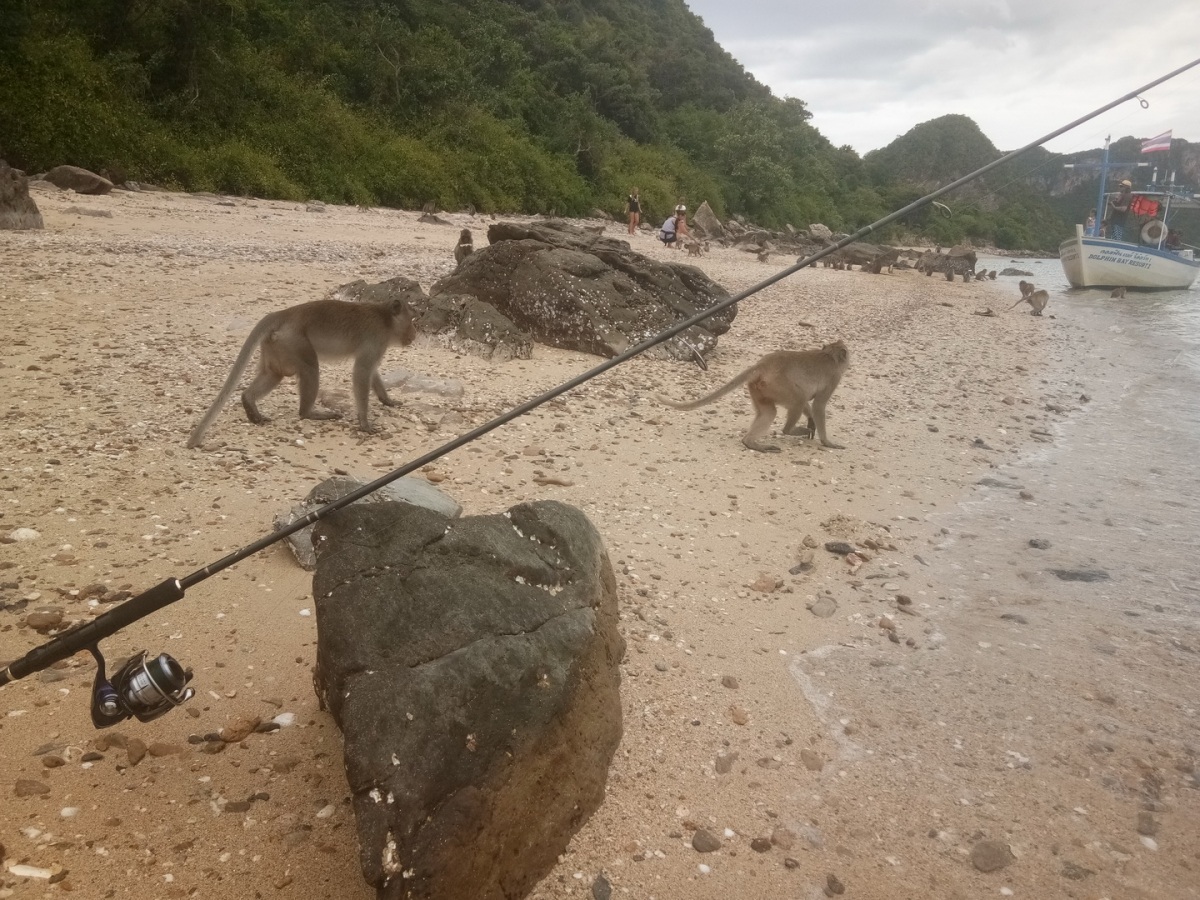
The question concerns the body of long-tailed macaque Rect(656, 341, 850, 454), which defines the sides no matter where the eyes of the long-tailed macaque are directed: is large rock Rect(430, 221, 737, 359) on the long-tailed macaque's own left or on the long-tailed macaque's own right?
on the long-tailed macaque's own left

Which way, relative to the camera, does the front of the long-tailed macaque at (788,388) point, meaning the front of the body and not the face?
to the viewer's right

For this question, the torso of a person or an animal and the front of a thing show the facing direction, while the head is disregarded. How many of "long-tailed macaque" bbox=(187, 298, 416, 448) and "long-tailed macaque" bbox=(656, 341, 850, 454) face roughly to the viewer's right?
2

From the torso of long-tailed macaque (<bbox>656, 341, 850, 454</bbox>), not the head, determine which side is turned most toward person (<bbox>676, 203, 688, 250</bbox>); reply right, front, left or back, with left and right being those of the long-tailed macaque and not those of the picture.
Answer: left

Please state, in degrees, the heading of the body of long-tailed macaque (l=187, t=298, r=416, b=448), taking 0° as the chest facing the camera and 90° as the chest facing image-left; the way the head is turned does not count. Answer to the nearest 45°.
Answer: approximately 270°

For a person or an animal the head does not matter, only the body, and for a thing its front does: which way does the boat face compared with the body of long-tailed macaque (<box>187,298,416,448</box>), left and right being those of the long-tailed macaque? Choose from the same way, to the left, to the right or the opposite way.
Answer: the opposite way

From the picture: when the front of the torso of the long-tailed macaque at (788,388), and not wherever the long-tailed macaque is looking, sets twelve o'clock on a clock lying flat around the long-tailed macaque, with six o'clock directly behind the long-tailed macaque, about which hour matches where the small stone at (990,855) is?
The small stone is roughly at 3 o'clock from the long-tailed macaque.

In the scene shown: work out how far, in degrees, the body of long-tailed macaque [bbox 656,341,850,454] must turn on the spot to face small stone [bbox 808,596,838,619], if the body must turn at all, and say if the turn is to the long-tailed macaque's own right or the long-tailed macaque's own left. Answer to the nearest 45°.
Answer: approximately 90° to the long-tailed macaque's own right

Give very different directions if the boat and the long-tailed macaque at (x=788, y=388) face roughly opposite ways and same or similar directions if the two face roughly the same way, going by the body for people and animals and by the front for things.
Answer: very different directions

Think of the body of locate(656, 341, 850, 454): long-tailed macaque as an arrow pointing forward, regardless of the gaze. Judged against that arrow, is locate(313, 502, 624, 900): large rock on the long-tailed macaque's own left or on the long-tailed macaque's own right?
on the long-tailed macaque's own right

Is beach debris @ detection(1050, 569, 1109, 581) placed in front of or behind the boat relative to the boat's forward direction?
in front

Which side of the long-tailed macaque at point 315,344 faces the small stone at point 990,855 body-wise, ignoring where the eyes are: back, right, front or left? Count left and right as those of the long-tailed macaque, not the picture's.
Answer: right
